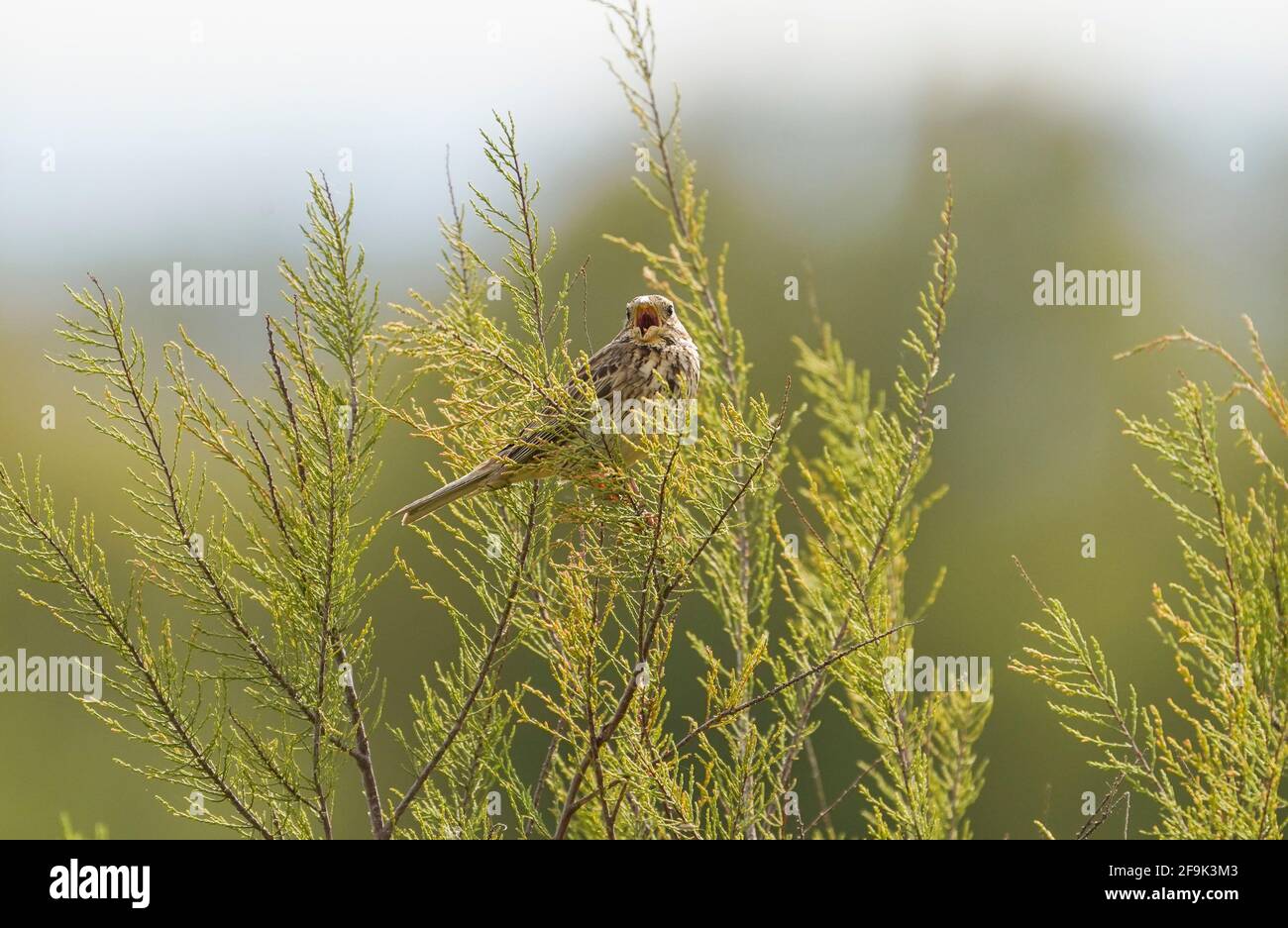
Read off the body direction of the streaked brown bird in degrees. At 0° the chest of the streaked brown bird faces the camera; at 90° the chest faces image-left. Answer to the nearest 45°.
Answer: approximately 315°

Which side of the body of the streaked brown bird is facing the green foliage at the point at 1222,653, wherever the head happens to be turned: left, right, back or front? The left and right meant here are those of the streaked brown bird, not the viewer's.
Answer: front
